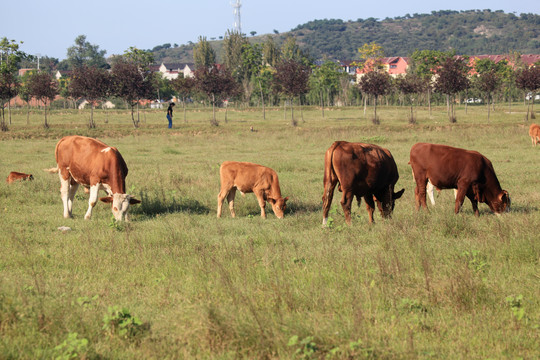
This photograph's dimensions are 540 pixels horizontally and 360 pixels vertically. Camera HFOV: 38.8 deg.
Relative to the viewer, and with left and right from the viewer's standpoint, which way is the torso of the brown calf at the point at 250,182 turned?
facing to the right of the viewer

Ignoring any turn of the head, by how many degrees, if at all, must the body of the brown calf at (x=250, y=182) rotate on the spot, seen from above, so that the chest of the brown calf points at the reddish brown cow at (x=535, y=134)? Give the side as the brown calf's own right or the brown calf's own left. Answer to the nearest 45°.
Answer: approximately 45° to the brown calf's own left

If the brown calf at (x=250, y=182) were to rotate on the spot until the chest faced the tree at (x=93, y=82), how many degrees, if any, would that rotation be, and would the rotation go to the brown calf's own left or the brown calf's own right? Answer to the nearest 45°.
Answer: approximately 90° to the brown calf's own left

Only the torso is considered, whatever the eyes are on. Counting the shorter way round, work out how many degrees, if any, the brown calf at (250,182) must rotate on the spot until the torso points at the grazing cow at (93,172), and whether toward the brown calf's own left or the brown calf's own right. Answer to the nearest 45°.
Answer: approximately 180°

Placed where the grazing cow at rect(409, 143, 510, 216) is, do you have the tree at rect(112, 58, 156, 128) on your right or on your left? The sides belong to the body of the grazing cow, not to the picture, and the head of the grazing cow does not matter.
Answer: on your left

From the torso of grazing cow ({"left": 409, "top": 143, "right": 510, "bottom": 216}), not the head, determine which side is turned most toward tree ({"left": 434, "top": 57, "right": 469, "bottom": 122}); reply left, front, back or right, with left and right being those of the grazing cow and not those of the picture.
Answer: left

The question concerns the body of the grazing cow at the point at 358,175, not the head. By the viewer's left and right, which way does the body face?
facing away from the viewer and to the right of the viewer

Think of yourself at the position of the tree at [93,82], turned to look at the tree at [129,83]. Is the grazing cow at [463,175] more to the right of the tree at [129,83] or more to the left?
right

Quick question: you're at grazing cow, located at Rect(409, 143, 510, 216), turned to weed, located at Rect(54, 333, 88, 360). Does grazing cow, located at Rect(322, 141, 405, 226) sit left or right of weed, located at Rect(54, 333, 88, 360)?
right

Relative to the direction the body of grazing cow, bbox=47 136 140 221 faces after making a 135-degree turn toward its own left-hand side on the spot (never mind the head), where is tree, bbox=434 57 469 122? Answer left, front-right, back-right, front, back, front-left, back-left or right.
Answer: front-right

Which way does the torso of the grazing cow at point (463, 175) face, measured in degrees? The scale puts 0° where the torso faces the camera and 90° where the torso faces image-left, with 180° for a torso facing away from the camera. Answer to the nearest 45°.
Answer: approximately 270°

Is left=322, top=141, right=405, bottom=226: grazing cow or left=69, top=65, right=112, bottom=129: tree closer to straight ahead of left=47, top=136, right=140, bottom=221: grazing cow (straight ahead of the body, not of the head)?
the grazing cow
